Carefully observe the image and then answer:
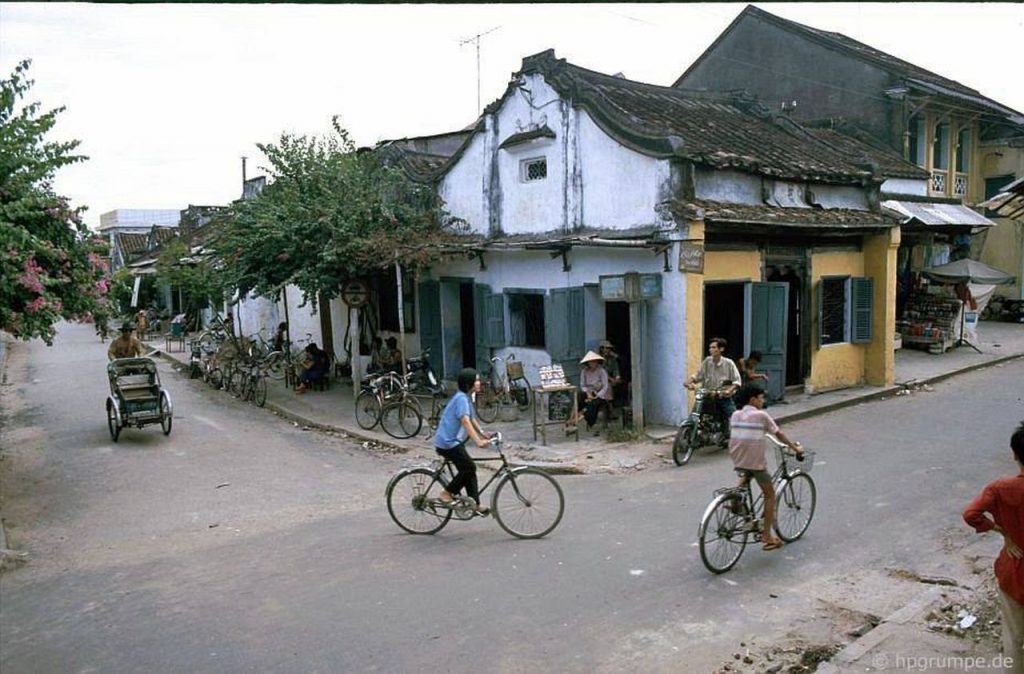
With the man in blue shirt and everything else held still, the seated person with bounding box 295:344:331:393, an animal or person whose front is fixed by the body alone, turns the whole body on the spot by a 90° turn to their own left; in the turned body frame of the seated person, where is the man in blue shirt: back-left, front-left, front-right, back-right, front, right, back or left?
front

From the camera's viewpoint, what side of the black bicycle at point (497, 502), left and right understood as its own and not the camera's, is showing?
right

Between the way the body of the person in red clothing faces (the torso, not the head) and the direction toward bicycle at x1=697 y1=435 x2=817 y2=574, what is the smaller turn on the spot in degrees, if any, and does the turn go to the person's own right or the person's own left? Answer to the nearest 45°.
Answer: approximately 45° to the person's own left

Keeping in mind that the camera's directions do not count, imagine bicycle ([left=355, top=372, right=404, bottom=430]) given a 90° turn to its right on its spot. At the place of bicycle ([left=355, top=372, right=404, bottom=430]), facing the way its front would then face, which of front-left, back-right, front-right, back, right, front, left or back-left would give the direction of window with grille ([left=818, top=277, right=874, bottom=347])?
back-right

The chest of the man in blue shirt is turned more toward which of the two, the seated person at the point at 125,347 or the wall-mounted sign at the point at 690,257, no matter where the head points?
the wall-mounted sign

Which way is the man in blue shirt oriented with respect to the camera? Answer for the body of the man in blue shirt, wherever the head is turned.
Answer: to the viewer's right

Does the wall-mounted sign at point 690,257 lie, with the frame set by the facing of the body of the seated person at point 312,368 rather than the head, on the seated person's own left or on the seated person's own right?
on the seated person's own left

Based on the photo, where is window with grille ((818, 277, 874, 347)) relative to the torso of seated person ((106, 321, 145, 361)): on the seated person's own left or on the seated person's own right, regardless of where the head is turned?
on the seated person's own left

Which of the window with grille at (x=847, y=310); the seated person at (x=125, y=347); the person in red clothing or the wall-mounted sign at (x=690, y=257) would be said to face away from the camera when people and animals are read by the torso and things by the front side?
the person in red clothing

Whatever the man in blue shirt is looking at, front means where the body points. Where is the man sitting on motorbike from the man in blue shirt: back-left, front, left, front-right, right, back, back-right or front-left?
front-left
